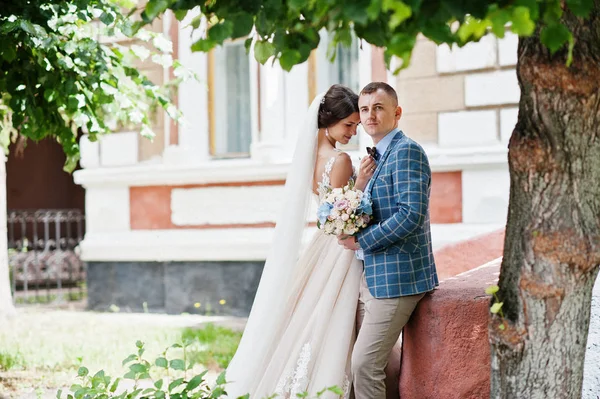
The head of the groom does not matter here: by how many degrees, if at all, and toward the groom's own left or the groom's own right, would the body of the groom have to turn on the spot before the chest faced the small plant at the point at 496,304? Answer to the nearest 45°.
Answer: approximately 135° to the groom's own left

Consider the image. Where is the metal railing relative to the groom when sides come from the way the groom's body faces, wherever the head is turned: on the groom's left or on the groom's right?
on the groom's right

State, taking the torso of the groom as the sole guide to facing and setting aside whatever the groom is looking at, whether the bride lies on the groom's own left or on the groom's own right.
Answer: on the groom's own right

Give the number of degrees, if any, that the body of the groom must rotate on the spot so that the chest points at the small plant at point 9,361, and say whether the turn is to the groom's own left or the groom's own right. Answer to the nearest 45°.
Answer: approximately 45° to the groom's own right

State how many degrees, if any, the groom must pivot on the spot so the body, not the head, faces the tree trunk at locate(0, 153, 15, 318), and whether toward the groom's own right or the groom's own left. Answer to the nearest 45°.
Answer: approximately 45° to the groom's own right
